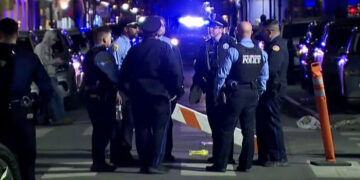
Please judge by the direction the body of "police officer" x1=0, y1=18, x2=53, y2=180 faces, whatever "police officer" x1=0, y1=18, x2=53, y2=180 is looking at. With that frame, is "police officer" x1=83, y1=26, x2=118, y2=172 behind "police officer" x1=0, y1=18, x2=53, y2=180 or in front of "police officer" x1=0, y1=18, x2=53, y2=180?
in front

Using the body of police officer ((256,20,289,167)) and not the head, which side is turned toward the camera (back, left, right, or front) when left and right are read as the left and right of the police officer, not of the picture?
left

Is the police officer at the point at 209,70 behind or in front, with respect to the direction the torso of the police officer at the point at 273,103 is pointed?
in front

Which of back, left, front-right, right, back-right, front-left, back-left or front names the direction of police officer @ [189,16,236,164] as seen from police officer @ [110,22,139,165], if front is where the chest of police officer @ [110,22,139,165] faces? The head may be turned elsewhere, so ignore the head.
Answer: front-left

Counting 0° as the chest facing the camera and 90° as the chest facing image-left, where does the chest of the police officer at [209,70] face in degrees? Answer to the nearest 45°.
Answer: approximately 0°

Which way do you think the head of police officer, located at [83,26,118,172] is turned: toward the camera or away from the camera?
away from the camera

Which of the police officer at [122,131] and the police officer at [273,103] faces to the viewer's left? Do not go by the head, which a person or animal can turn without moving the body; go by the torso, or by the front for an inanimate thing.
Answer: the police officer at [273,103]

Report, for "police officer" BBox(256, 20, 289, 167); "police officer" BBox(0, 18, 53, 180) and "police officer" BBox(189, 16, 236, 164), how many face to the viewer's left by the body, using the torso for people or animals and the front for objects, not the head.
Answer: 1
